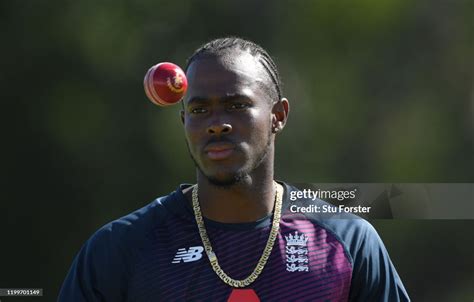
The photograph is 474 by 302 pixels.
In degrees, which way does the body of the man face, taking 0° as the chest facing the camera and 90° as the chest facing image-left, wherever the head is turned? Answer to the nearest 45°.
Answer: approximately 0°
